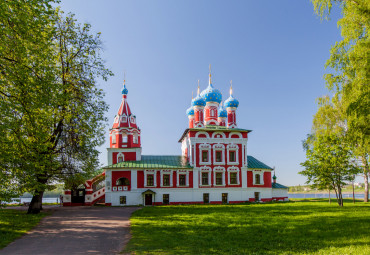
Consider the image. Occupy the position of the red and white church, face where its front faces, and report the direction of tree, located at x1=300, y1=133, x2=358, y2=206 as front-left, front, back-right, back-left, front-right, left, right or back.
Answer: back-left

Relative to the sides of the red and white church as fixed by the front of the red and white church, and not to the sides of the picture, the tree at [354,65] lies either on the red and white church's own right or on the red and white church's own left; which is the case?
on the red and white church's own left

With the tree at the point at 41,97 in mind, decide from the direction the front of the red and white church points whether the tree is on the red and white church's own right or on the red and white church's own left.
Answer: on the red and white church's own right
